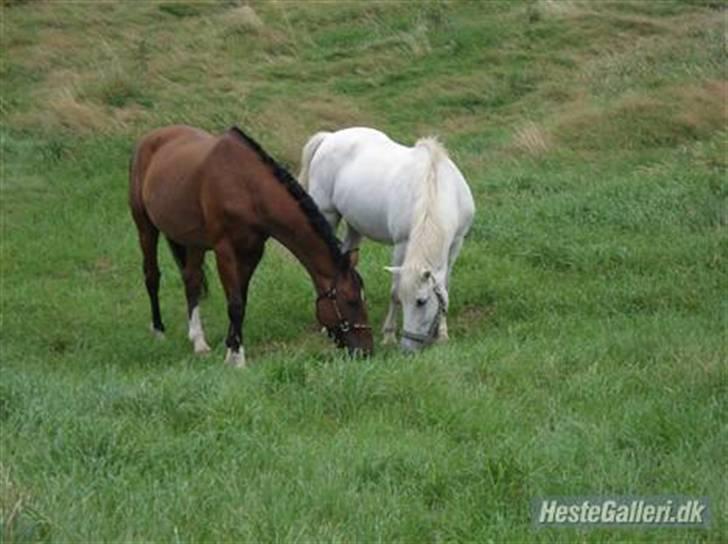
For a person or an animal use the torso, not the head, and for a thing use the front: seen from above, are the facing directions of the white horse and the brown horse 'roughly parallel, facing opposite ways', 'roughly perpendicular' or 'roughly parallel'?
roughly parallel

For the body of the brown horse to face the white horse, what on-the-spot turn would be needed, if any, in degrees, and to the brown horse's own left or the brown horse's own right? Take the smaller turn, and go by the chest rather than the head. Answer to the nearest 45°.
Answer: approximately 45° to the brown horse's own left

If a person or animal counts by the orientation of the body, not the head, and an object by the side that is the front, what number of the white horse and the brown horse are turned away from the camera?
0

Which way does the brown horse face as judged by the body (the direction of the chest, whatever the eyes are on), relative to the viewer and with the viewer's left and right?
facing the viewer and to the right of the viewer

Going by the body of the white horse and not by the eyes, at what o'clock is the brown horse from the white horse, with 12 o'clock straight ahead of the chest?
The brown horse is roughly at 4 o'clock from the white horse.
